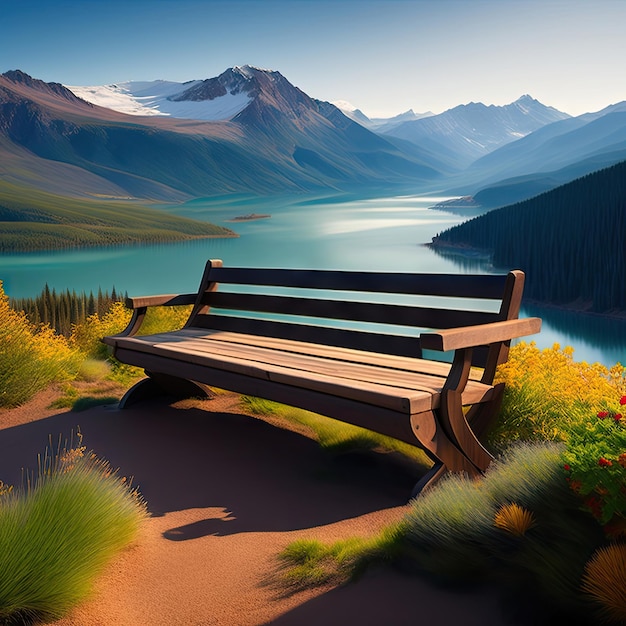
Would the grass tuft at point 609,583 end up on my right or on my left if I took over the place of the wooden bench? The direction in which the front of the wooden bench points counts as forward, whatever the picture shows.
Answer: on my left

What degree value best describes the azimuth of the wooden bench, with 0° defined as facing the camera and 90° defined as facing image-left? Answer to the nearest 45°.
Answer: approximately 45°

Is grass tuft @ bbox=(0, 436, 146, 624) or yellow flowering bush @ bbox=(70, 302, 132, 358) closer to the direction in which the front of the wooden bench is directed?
the grass tuft

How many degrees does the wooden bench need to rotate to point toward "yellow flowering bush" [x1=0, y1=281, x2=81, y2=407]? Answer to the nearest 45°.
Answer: approximately 90° to its right

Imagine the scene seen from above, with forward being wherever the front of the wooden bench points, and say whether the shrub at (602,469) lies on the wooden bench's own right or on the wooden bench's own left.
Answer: on the wooden bench's own left

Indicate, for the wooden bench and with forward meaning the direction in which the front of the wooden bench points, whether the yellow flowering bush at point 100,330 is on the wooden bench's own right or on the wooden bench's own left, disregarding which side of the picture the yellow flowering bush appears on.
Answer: on the wooden bench's own right
